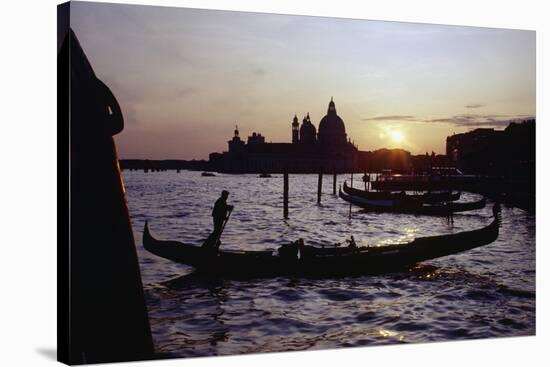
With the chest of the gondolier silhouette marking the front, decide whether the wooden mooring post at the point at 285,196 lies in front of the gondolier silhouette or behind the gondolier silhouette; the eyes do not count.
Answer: in front

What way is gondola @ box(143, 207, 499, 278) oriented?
to the viewer's right

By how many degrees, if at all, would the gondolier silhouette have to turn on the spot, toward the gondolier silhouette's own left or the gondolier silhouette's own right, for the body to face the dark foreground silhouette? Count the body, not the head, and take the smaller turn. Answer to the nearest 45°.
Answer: approximately 135° to the gondolier silhouette's own right

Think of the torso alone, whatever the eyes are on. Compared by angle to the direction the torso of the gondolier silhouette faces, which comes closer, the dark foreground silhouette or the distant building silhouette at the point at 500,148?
the distant building silhouette

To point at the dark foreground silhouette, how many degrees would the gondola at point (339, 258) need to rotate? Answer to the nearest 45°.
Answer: approximately 135° to its right

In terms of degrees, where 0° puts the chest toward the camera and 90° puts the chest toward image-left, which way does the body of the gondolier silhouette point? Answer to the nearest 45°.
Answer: approximately 270°

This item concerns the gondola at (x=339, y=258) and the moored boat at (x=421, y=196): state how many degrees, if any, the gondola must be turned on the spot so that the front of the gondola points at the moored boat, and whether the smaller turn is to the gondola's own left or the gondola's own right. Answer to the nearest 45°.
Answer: approximately 45° to the gondola's own left

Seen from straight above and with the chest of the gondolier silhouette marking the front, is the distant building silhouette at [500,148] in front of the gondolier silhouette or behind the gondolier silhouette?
in front
